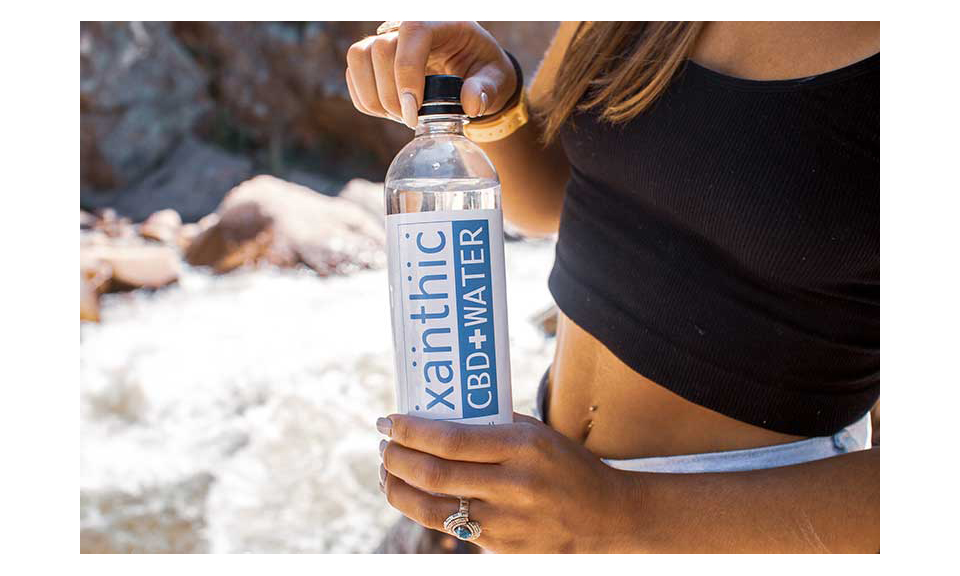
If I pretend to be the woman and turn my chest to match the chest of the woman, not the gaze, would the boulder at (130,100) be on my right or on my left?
on my right

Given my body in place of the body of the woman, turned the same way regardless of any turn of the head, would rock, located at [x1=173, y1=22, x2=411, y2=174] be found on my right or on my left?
on my right

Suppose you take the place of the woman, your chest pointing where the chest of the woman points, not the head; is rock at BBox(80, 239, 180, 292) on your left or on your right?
on your right

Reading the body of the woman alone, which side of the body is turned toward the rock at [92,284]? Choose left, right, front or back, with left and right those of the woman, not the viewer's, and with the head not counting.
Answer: right

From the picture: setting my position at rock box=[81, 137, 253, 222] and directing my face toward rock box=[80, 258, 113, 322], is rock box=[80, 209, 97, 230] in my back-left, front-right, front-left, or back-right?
front-right

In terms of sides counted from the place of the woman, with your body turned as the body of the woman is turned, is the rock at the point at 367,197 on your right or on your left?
on your right

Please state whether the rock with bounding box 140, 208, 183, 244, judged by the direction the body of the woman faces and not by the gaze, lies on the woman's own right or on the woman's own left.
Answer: on the woman's own right

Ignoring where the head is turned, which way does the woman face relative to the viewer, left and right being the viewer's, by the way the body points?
facing the viewer and to the left of the viewer

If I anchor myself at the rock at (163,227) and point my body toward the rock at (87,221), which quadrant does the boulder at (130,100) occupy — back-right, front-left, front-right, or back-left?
front-right

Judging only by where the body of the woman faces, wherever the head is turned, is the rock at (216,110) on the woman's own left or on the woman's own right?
on the woman's own right

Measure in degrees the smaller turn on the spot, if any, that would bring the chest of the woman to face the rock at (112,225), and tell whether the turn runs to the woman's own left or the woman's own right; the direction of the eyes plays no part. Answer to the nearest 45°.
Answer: approximately 90° to the woman's own right

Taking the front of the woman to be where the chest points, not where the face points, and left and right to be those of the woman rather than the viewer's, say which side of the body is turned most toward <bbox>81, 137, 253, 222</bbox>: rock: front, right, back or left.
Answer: right
